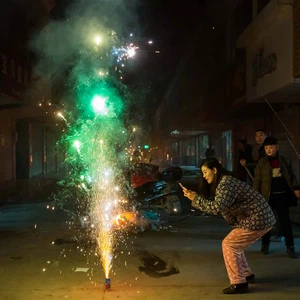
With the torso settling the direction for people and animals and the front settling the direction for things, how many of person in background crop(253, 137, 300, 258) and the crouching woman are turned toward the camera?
1

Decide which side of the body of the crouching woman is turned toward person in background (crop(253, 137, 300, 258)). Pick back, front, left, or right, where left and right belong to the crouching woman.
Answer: right

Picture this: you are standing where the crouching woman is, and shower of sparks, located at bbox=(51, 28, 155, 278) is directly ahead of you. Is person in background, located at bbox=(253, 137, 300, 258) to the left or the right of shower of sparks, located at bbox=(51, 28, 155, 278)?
right

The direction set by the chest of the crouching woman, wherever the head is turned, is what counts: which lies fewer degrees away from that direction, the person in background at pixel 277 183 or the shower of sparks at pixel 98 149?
the shower of sparks

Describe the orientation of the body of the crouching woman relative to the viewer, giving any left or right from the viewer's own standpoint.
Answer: facing to the left of the viewer

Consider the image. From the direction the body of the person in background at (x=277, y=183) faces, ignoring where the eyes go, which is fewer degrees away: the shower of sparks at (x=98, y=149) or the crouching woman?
the crouching woman

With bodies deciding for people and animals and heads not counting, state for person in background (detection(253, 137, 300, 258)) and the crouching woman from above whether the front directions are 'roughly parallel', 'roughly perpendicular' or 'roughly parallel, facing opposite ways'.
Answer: roughly perpendicular

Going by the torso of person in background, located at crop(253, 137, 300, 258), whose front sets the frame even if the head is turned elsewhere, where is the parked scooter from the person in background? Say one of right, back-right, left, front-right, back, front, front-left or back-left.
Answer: back-right

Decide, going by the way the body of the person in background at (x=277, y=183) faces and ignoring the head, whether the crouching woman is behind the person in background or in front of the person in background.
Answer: in front
